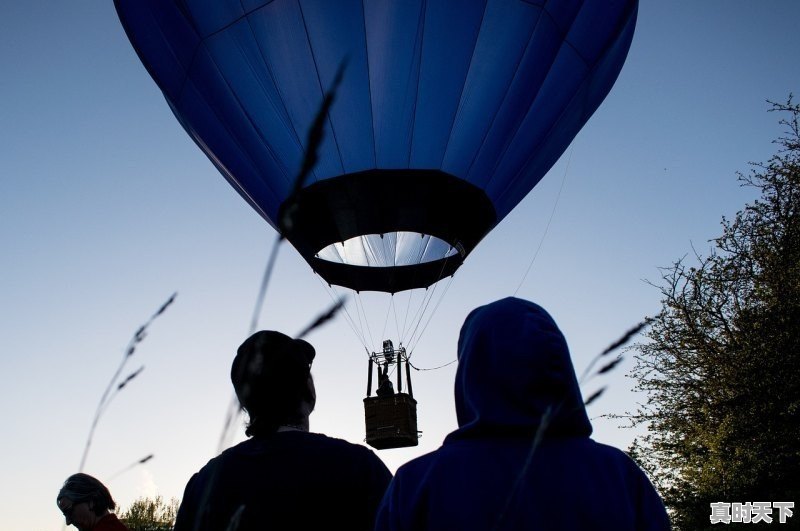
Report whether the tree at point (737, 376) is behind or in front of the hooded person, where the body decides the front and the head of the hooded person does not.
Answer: in front

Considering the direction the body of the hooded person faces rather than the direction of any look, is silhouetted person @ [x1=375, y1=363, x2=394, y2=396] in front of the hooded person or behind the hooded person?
in front

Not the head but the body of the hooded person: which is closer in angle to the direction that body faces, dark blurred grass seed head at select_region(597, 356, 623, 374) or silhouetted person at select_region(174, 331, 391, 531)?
the silhouetted person

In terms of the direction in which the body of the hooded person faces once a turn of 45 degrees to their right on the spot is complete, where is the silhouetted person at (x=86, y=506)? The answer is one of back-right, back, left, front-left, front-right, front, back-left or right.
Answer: left

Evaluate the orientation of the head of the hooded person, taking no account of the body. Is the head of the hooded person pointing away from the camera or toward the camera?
away from the camera

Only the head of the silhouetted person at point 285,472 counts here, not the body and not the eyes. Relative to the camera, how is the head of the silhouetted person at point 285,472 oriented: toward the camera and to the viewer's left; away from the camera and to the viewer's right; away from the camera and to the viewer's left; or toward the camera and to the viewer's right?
away from the camera and to the viewer's right

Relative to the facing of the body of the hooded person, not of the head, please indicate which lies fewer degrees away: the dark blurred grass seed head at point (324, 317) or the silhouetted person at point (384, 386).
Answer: the silhouetted person

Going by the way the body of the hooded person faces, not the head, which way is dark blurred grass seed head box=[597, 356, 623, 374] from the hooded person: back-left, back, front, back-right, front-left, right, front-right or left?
back

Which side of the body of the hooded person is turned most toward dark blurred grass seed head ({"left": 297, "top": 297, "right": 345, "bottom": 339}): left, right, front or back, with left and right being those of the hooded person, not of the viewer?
back

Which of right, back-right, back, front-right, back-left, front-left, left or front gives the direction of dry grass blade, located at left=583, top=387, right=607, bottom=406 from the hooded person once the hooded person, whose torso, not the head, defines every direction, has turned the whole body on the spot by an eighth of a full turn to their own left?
back-left

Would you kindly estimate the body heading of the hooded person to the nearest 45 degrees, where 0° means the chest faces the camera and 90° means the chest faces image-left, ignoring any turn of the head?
approximately 180°
